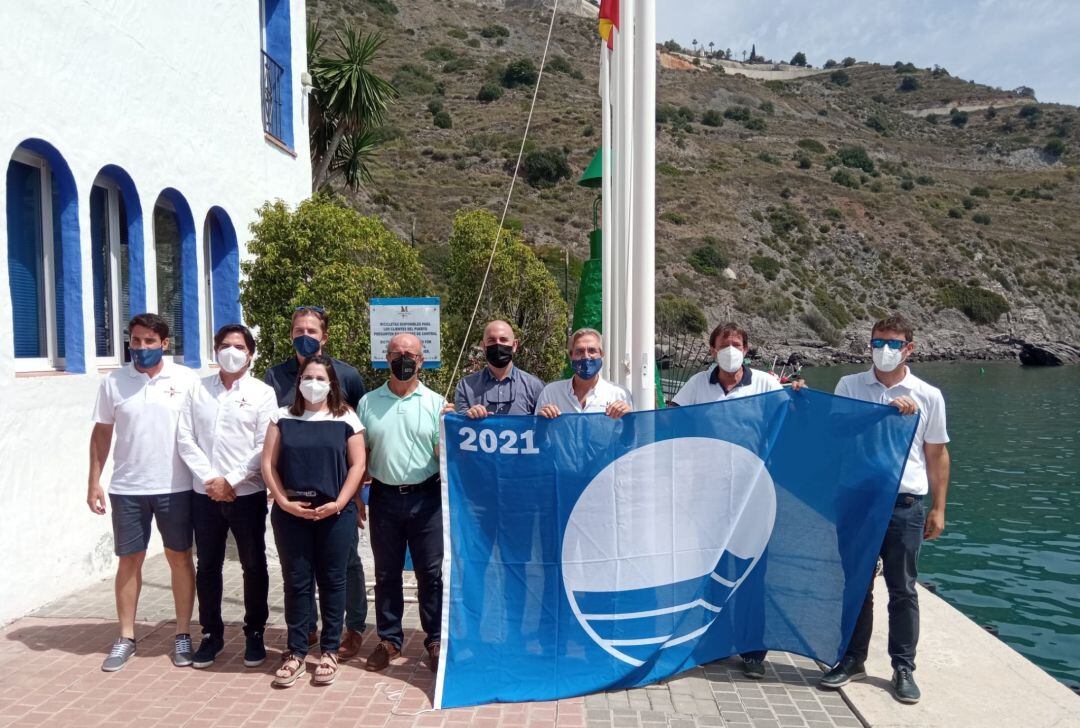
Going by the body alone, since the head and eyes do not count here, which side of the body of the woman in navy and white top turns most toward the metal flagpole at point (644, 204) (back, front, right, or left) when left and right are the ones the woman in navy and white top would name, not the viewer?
left

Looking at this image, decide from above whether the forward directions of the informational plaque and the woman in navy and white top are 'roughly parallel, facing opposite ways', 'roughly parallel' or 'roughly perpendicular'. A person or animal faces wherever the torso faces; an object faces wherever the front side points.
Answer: roughly parallel

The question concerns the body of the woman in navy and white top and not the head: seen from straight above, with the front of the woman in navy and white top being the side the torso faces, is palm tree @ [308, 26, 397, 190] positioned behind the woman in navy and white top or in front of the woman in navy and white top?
behind

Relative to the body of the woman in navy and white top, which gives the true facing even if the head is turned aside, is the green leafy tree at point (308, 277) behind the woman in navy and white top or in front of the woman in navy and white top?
behind

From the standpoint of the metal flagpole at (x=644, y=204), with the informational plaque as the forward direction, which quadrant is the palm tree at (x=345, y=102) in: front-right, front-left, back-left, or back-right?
front-right

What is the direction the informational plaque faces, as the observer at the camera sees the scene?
facing the viewer

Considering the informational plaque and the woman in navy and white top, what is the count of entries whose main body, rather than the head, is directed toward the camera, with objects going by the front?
2

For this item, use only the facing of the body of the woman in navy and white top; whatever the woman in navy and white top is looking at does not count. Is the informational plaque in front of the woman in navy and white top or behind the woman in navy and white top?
behind

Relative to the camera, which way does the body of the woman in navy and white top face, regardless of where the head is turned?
toward the camera
